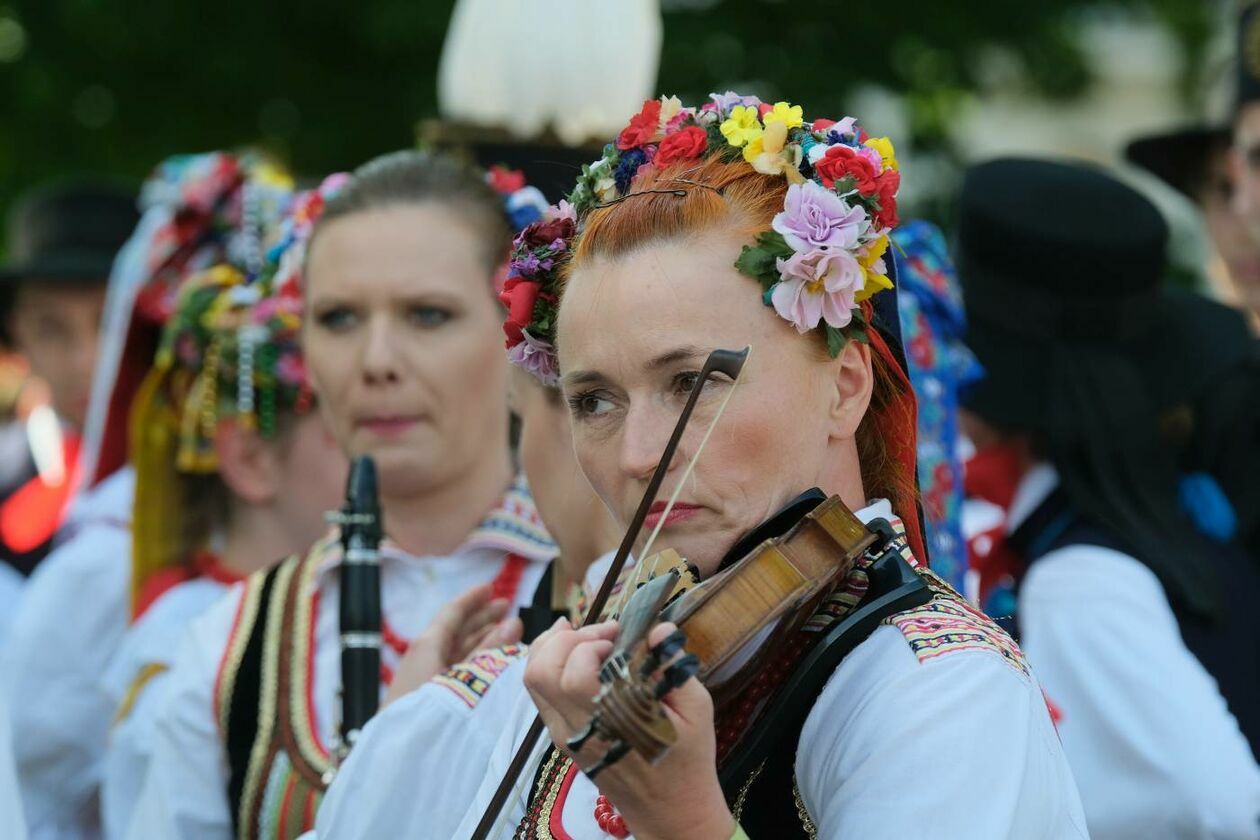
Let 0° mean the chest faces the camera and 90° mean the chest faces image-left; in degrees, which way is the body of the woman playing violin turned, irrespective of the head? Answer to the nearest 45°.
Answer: approximately 45°

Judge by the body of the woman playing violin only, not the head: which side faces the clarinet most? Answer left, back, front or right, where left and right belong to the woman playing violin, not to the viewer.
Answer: right
